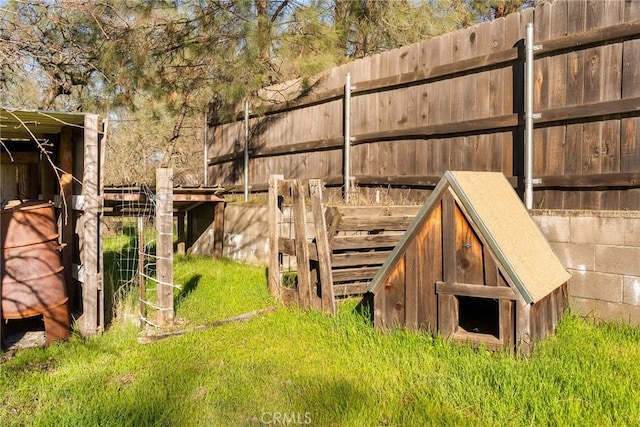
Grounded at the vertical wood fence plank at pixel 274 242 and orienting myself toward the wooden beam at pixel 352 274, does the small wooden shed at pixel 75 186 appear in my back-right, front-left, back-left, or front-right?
back-right

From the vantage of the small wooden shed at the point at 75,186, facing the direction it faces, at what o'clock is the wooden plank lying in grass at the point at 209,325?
The wooden plank lying in grass is roughly at 10 o'clock from the small wooden shed.

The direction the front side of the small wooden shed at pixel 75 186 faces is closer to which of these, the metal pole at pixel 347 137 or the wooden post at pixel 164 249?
the wooden post

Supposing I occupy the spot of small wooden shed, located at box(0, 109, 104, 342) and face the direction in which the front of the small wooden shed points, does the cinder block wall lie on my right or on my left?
on my left

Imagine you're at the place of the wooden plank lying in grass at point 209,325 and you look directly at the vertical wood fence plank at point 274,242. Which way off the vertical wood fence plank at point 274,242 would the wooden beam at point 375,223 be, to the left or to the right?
right

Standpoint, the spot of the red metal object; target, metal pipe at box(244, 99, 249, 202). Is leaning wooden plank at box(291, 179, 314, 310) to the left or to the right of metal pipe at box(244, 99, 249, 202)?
right

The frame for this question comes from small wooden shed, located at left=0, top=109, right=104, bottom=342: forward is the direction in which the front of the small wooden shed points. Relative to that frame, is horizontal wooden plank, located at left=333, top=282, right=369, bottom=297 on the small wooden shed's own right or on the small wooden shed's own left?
on the small wooden shed's own left

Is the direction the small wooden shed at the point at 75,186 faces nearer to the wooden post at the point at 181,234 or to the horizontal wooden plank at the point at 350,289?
the horizontal wooden plank

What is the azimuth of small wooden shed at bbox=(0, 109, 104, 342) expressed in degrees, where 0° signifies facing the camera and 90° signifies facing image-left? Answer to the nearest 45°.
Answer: approximately 0°
